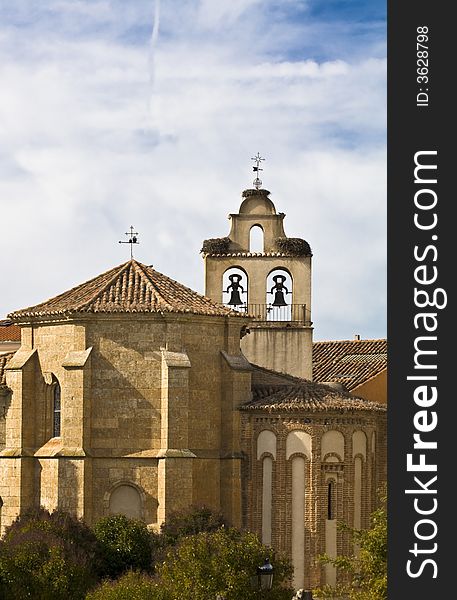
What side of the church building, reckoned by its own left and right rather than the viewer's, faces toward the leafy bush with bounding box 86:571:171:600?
back

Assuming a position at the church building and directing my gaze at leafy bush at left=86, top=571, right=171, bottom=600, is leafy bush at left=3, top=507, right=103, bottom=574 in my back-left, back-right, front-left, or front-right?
front-right

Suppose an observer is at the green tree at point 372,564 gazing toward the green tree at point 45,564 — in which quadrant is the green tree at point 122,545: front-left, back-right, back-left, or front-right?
front-right

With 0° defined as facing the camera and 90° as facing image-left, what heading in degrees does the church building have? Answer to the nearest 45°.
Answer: approximately 180°

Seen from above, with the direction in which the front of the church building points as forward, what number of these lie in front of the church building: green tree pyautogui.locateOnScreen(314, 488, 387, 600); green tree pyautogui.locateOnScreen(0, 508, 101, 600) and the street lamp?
0

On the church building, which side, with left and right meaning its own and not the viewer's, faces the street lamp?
back

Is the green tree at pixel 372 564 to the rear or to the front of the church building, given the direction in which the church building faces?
to the rear

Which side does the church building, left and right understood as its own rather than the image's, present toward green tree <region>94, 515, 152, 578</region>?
back
